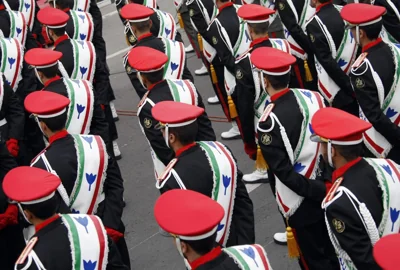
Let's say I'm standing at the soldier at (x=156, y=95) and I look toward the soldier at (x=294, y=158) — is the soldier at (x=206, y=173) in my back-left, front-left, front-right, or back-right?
front-right

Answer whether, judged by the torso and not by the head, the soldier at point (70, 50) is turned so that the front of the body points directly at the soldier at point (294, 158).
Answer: no

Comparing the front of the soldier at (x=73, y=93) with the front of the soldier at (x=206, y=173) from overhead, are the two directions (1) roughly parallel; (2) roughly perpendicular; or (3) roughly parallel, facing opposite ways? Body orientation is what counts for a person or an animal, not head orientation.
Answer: roughly parallel

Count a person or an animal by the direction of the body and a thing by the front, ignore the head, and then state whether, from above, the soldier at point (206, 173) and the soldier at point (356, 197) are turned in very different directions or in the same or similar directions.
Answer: same or similar directions

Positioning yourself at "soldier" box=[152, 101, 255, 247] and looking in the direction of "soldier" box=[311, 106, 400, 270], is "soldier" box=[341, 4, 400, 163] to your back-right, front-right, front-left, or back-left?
front-left

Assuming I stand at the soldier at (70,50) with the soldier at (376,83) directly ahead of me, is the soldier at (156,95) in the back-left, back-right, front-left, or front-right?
front-right

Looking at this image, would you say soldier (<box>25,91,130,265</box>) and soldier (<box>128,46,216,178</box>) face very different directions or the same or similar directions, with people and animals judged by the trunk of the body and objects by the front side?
same or similar directions

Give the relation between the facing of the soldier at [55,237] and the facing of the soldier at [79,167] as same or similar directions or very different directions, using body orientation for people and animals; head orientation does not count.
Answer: same or similar directions
